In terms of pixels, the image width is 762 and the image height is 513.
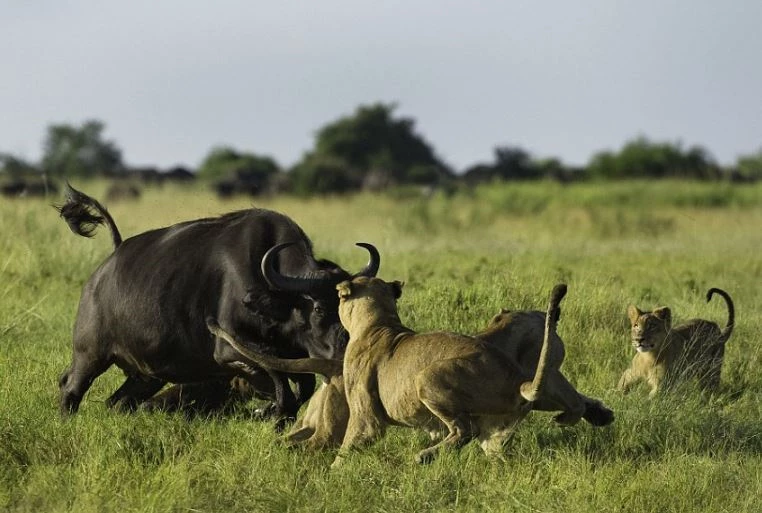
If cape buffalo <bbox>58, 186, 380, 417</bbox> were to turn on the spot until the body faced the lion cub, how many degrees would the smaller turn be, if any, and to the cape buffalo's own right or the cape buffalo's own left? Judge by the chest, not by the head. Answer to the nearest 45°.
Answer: approximately 45° to the cape buffalo's own left

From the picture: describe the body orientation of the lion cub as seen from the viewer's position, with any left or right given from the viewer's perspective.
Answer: facing the viewer and to the left of the viewer

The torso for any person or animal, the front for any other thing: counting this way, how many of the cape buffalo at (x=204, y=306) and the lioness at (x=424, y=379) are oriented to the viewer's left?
1

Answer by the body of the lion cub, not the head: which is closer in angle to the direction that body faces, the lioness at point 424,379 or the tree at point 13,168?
the lioness

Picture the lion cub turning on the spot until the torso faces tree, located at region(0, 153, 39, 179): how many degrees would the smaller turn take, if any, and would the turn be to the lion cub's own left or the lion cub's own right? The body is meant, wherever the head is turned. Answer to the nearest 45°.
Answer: approximately 90° to the lion cub's own right

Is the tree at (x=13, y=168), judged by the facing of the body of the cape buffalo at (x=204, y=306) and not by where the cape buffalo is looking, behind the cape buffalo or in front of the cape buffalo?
behind

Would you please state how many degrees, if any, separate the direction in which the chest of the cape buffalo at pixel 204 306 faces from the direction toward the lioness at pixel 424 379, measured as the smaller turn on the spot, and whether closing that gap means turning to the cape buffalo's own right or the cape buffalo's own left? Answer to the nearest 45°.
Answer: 0° — it already faces it

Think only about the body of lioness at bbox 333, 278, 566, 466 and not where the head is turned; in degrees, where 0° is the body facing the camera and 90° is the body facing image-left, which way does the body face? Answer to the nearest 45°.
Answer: approximately 90°

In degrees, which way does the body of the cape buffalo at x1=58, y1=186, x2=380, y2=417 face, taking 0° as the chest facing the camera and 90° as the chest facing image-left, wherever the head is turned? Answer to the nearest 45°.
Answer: approximately 315°
